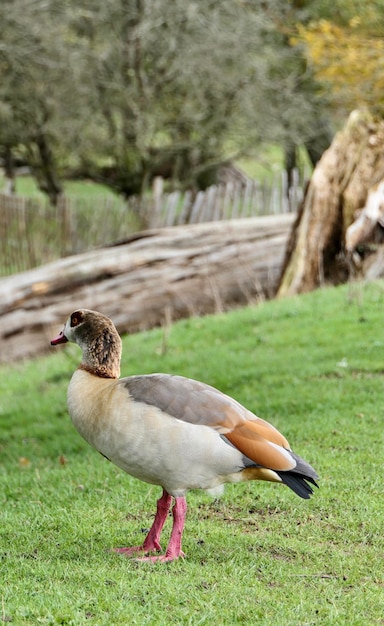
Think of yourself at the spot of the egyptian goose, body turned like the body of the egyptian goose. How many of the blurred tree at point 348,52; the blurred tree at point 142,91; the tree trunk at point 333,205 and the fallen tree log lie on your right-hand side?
4

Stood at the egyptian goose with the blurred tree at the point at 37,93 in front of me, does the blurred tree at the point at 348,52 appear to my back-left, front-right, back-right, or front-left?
front-right

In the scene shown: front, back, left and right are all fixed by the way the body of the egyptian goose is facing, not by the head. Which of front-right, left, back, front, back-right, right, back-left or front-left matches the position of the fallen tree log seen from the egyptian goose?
right

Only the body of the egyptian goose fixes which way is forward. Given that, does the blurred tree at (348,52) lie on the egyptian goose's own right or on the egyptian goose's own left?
on the egyptian goose's own right

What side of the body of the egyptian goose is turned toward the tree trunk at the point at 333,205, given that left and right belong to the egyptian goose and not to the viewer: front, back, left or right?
right

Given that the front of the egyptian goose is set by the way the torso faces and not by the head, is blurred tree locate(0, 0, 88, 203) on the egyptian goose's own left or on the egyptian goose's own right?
on the egyptian goose's own right

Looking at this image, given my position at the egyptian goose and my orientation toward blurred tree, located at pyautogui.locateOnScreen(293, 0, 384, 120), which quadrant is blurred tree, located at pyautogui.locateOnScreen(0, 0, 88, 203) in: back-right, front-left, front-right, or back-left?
front-left

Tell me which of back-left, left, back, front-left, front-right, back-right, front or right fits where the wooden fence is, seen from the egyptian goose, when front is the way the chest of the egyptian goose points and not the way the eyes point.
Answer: right

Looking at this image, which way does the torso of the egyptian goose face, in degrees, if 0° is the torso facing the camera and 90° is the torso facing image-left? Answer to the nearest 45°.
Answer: approximately 90°

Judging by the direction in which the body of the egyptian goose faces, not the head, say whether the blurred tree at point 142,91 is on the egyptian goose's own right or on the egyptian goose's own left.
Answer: on the egyptian goose's own right
